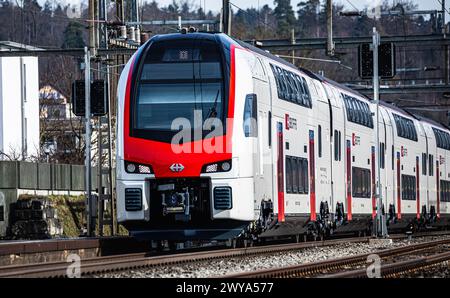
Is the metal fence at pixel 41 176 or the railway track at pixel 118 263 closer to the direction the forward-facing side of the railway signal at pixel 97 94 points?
the metal fence

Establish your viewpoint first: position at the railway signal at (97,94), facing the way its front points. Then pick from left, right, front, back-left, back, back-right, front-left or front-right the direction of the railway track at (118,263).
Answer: back

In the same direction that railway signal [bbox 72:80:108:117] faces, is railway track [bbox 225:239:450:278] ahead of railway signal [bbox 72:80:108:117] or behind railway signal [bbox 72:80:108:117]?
behind

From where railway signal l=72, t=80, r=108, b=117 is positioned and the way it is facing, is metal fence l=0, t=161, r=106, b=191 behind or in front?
in front

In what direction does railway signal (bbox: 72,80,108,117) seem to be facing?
away from the camera

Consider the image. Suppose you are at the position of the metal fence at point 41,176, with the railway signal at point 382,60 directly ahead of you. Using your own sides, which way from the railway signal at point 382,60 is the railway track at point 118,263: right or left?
right

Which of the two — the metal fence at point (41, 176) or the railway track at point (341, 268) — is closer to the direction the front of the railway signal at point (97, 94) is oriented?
the metal fence

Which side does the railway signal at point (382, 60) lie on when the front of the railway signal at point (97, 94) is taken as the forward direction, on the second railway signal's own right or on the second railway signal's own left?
on the second railway signal's own right
